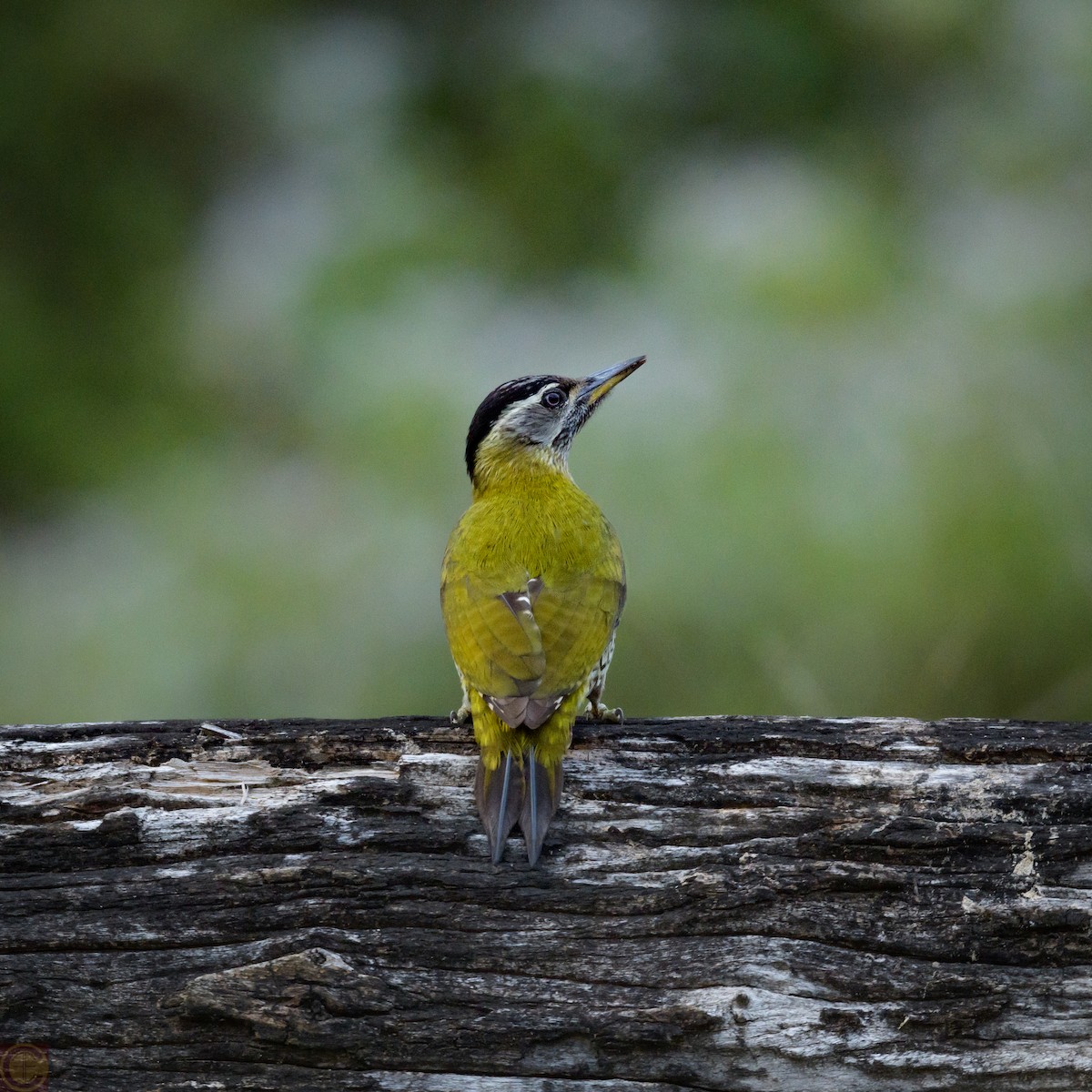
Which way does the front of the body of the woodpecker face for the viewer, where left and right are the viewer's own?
facing away from the viewer
